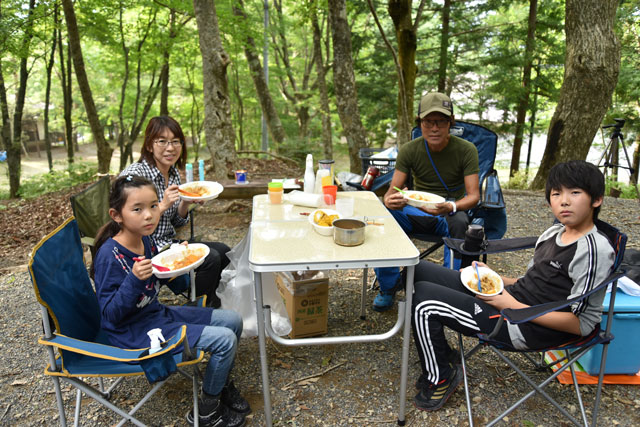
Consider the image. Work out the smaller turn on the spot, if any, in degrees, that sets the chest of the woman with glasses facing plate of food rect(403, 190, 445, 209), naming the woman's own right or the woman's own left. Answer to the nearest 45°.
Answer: approximately 45° to the woman's own left

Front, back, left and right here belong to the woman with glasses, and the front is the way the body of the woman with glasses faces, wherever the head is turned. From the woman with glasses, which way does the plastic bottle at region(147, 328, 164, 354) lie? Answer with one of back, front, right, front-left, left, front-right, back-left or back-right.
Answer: front-right

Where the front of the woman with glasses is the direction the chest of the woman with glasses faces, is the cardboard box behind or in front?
in front

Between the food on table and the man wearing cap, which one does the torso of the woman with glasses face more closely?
the food on table

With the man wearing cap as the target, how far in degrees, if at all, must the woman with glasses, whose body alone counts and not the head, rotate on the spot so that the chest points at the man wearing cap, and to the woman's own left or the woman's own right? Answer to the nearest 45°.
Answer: approximately 45° to the woman's own left

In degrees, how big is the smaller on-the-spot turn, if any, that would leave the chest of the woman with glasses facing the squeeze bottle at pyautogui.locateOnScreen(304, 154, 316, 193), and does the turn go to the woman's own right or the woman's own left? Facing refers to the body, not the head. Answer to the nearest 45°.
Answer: approximately 45° to the woman's own left

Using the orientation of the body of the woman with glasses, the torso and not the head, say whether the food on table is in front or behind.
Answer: in front

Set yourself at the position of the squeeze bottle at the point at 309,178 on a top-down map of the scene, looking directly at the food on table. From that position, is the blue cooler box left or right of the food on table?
left

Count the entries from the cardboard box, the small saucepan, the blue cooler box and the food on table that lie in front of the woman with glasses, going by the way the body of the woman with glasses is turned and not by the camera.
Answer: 4

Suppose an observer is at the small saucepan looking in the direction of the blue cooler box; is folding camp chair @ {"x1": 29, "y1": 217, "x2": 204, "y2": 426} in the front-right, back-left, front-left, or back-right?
back-right

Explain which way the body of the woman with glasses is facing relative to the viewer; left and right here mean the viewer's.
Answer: facing the viewer and to the right of the viewer

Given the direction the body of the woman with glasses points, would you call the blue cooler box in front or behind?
in front

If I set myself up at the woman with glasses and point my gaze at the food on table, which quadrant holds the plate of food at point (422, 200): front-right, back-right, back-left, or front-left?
front-left
